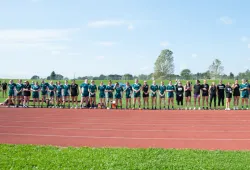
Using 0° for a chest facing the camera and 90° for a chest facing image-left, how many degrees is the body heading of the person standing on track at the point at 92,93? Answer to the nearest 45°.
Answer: approximately 0°

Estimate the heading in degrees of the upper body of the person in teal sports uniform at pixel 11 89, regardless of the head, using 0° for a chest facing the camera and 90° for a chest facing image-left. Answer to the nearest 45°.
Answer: approximately 0°

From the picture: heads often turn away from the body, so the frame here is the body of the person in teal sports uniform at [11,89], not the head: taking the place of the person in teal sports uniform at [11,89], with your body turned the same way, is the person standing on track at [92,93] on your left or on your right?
on your left

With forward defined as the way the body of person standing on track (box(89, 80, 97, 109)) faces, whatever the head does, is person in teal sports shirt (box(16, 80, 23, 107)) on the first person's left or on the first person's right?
on the first person's right

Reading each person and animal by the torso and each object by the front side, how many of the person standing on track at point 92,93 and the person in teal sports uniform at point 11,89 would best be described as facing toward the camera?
2
